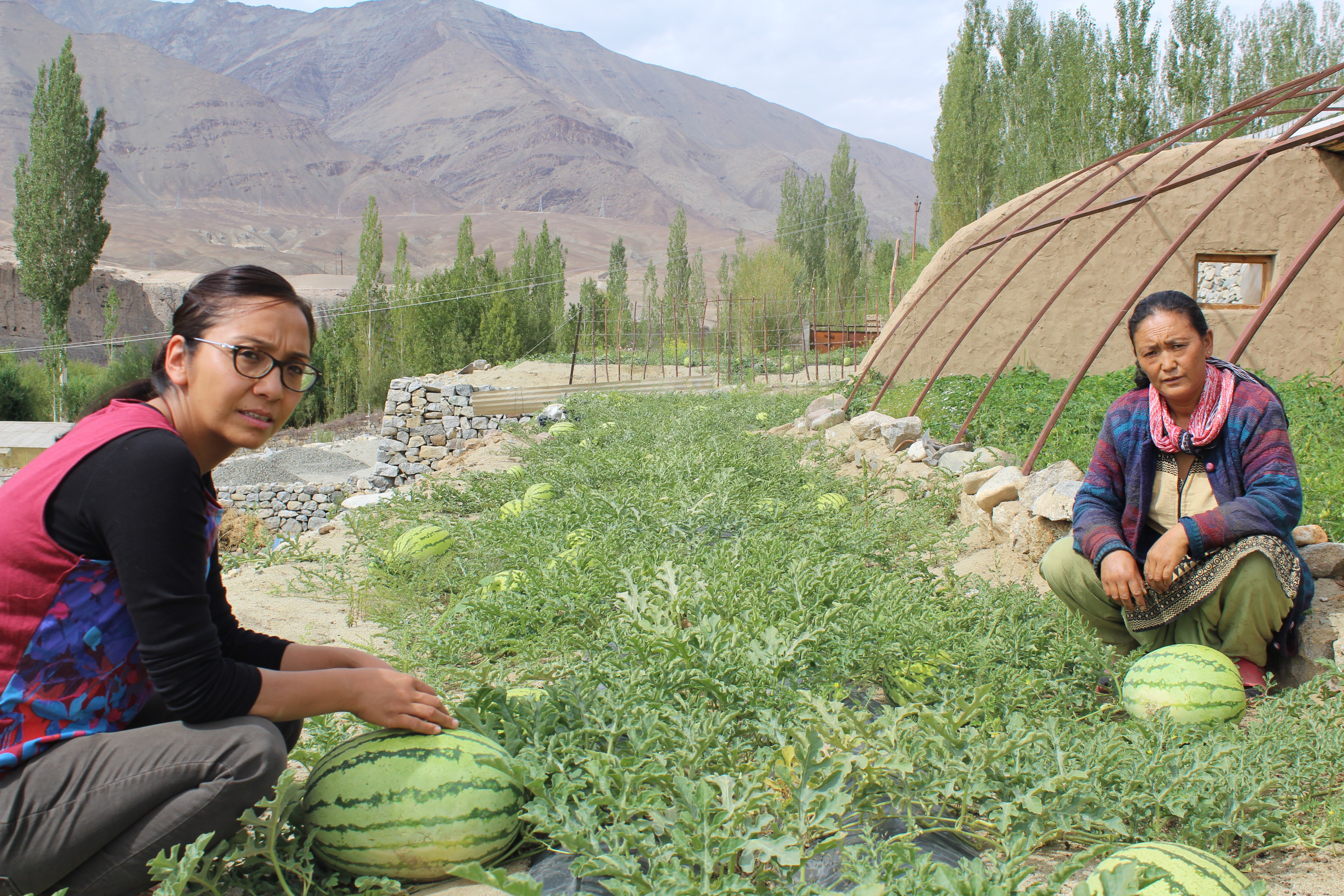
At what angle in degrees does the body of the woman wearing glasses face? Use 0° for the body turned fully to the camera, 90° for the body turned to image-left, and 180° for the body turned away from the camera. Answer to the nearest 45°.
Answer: approximately 270°

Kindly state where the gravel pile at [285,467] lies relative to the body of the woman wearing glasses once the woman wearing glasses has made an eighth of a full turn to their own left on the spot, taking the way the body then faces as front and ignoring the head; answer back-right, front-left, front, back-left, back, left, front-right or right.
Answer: front-left

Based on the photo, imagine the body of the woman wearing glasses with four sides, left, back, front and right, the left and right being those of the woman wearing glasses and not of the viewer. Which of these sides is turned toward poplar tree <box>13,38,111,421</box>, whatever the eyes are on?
left
